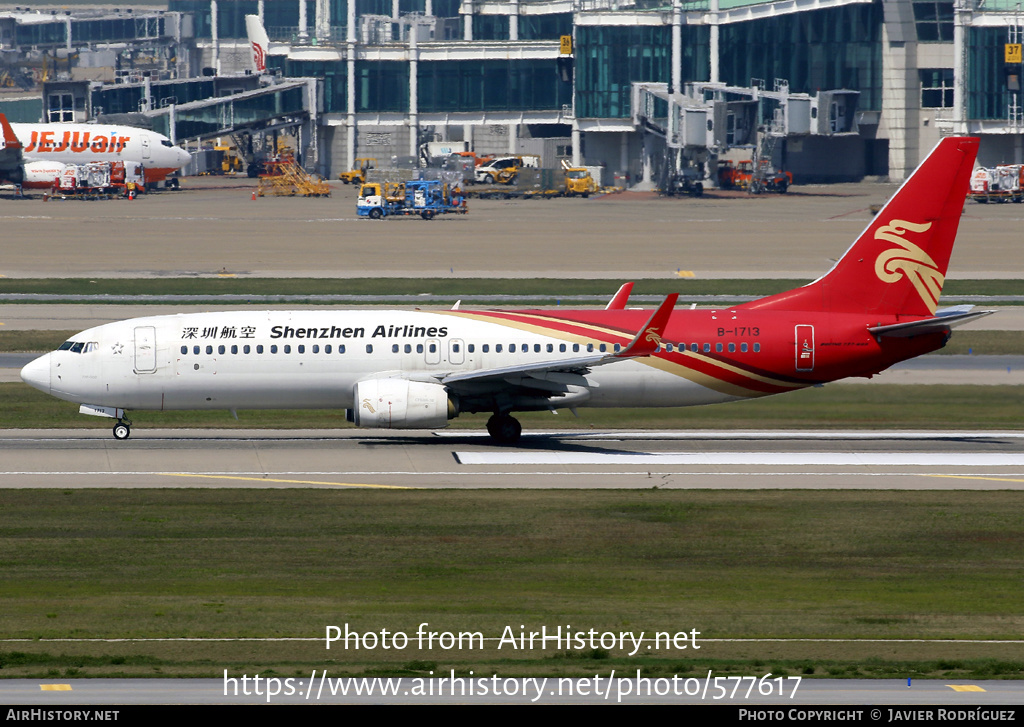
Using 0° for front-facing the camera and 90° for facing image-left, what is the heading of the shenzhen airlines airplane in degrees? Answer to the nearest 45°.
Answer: approximately 90°
